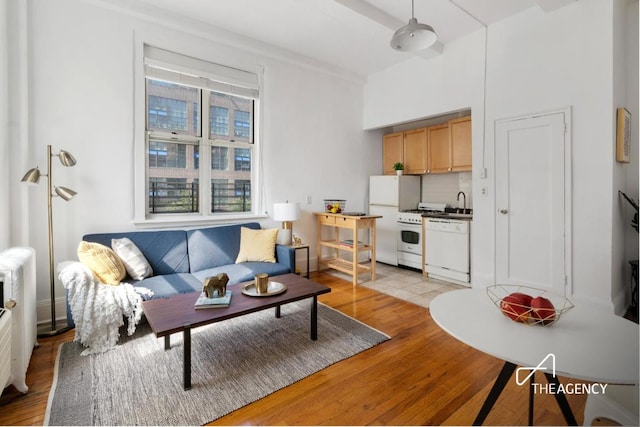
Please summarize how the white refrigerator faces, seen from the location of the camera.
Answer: facing the viewer and to the left of the viewer

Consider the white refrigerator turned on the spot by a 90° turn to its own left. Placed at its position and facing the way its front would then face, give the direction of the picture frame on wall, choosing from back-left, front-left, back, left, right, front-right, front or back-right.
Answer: front

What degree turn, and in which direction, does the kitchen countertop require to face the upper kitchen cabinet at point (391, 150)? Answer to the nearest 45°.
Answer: approximately 90° to its right

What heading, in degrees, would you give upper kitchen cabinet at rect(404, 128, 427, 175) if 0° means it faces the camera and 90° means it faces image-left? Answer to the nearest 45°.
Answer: approximately 45°

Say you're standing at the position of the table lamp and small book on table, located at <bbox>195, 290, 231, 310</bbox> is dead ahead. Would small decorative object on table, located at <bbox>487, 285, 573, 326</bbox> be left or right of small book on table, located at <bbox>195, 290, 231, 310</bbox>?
left

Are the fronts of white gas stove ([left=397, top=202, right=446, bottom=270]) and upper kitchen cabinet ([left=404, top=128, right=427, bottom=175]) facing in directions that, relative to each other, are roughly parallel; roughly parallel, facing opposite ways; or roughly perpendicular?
roughly parallel

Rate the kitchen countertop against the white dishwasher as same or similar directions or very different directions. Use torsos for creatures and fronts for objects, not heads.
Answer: same or similar directions

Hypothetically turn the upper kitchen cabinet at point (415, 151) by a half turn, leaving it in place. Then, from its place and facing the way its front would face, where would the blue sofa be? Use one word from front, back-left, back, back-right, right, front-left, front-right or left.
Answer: back

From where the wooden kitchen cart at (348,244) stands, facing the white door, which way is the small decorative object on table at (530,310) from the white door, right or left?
right

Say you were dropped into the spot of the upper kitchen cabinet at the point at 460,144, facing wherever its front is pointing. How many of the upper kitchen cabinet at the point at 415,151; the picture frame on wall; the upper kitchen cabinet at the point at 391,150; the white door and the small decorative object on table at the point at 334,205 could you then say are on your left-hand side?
2

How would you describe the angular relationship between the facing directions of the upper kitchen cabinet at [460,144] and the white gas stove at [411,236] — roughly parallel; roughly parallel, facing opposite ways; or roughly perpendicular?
roughly parallel

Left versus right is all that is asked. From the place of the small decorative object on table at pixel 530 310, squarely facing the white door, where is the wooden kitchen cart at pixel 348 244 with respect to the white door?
left

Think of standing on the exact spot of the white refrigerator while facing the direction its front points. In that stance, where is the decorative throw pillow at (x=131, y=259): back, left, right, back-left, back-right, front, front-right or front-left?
front
